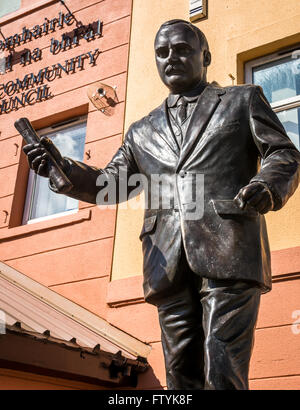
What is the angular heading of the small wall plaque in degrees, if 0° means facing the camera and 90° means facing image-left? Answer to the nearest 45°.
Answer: approximately 45°

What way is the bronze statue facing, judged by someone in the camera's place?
facing the viewer and to the left of the viewer

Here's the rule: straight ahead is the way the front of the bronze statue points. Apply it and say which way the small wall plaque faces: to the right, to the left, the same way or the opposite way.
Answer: the same way

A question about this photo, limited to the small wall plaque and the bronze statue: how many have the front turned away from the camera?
0
